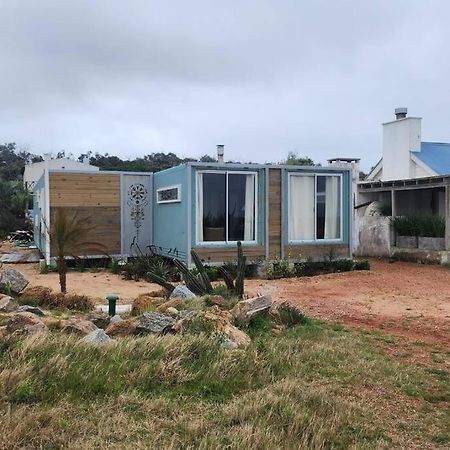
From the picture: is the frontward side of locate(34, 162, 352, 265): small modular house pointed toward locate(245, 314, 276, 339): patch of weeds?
yes

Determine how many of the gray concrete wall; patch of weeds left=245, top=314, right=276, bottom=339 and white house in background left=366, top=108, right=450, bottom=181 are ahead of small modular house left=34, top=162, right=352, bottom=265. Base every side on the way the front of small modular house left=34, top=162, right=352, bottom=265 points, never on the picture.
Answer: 1

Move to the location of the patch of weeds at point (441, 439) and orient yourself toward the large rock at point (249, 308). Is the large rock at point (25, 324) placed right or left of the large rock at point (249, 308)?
left

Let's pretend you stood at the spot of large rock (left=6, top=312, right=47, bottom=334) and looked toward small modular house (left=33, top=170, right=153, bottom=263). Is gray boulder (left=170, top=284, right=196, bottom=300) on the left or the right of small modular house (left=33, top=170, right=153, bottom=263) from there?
right

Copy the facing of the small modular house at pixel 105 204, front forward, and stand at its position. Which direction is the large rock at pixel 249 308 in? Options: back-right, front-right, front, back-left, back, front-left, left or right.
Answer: front

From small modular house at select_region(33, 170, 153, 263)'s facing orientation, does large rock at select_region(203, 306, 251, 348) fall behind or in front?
in front

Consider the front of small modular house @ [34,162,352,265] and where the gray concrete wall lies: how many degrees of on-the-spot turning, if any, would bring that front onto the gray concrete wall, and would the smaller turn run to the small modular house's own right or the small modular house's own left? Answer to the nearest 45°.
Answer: approximately 135° to the small modular house's own left

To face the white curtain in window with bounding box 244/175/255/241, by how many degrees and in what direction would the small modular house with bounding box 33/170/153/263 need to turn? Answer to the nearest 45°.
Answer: approximately 45° to its left

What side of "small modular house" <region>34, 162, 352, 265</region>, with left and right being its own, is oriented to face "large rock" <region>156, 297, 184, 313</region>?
front

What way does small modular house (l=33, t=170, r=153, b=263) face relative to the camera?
toward the camera

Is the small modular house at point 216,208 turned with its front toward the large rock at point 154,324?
yes

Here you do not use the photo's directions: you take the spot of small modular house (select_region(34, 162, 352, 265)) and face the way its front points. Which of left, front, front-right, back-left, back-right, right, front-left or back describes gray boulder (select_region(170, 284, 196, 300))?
front

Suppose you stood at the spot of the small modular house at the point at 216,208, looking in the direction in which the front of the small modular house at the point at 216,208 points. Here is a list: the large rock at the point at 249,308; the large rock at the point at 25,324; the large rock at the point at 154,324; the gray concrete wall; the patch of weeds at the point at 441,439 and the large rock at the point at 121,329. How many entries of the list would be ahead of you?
5

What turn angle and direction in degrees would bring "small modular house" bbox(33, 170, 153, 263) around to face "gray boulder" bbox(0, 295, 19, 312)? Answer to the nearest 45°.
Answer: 0° — it already faces it
